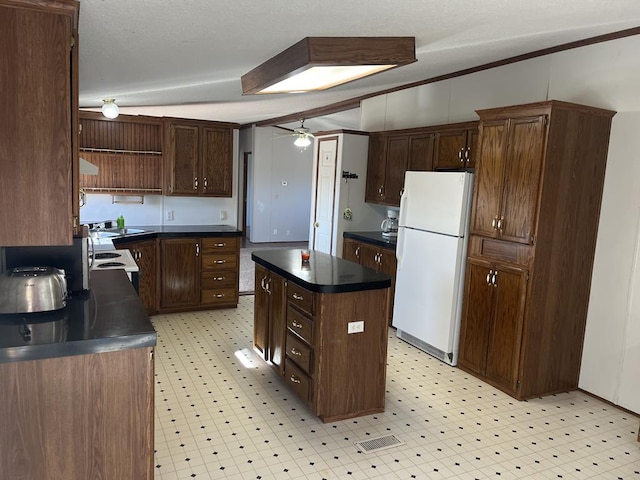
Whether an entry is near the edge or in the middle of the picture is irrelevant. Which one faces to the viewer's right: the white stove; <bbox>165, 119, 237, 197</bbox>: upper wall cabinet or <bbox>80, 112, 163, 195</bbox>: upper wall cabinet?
the white stove

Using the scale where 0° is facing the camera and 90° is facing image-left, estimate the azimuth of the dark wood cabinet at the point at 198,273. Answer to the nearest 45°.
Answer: approximately 0°

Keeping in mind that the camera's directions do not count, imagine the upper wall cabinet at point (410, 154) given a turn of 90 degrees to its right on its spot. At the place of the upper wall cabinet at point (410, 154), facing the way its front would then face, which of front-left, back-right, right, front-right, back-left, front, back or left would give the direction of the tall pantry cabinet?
back

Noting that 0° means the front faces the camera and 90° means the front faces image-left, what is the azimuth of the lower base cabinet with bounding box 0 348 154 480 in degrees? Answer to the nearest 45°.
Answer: approximately 270°

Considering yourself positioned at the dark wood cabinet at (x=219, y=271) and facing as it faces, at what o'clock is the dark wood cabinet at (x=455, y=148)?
the dark wood cabinet at (x=455, y=148) is roughly at 10 o'clock from the dark wood cabinet at (x=219, y=271).

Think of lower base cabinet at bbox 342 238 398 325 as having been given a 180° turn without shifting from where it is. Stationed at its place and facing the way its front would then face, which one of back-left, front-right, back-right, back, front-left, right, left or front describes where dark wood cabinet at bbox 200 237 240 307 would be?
back-left

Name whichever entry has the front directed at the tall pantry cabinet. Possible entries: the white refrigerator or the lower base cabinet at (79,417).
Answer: the lower base cabinet

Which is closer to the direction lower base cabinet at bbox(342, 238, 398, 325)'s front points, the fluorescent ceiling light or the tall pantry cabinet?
the fluorescent ceiling light

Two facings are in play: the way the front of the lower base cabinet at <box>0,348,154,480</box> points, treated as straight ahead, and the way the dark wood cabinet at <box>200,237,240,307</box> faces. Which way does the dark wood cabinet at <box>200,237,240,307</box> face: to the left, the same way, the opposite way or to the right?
to the right

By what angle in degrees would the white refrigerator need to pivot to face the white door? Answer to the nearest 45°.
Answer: approximately 90° to its right

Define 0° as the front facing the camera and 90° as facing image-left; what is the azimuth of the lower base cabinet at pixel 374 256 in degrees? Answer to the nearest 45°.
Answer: approximately 45°

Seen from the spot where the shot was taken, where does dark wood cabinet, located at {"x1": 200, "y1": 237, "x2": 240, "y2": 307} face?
facing the viewer

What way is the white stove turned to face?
to the viewer's right

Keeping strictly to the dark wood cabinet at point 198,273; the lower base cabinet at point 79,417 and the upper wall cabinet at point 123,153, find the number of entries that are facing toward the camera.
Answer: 2

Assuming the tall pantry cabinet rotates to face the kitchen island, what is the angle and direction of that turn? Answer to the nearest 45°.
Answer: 0° — it already faces it

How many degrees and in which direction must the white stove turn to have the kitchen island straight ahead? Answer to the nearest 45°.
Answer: approximately 45° to its right
